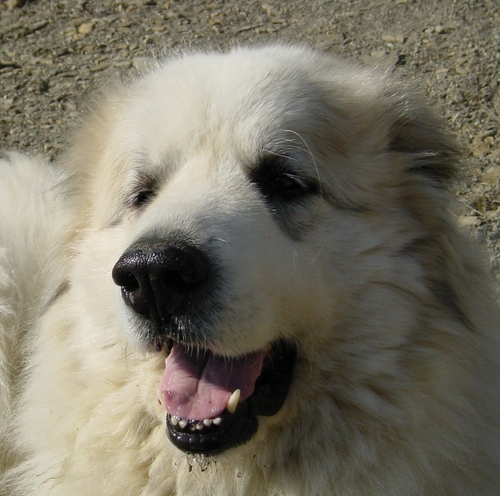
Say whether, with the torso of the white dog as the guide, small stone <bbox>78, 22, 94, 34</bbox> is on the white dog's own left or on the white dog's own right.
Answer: on the white dog's own right
